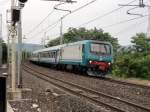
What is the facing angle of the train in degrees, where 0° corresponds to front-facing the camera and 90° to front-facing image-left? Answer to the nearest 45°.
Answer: approximately 315°

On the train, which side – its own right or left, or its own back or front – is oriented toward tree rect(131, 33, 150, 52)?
left
